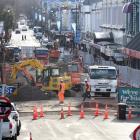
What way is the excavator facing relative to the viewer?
to the viewer's left

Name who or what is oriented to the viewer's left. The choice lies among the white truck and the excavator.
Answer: the excavator

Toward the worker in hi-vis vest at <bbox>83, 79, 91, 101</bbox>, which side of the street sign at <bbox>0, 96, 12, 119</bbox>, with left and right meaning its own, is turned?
back

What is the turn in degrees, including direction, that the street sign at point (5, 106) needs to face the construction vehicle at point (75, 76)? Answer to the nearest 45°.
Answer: approximately 180°

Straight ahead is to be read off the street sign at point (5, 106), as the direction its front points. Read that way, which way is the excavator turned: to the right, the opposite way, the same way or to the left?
to the right

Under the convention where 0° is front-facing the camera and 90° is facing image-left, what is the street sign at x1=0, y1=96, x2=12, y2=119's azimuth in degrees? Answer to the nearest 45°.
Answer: approximately 0°

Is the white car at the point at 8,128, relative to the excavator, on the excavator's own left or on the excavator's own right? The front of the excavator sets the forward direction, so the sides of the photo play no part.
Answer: on the excavator's own left
